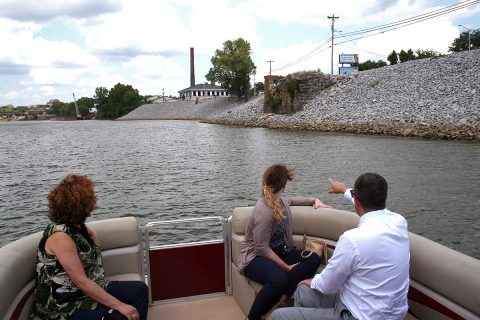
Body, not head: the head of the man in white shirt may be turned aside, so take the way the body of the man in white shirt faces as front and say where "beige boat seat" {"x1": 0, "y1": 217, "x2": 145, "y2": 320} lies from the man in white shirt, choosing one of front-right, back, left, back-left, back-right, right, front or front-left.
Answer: front-left

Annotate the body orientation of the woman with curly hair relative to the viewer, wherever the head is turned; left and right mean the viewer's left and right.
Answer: facing to the right of the viewer

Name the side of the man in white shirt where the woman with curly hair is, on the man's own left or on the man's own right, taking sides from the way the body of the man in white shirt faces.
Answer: on the man's own left

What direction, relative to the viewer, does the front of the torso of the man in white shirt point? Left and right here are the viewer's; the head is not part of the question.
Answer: facing away from the viewer and to the left of the viewer

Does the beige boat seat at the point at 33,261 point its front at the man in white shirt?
yes

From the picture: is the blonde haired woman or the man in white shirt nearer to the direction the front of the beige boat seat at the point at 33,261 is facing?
the man in white shirt

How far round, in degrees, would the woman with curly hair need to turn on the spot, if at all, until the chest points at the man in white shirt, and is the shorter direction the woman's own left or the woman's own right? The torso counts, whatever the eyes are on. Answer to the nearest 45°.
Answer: approximately 45° to the woman's own right

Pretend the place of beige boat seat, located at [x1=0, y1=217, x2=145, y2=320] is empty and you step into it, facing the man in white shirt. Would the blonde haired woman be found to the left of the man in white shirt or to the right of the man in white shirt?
left

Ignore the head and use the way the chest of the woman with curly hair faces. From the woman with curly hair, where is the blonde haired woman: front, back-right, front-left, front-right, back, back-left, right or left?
front

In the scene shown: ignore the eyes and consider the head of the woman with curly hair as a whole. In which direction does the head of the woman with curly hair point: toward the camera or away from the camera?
away from the camera
